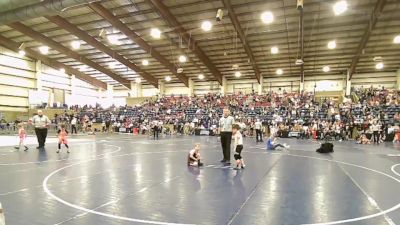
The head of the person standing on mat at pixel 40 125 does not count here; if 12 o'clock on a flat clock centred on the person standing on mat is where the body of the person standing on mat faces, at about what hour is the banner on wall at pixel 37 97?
The banner on wall is roughly at 6 o'clock from the person standing on mat.

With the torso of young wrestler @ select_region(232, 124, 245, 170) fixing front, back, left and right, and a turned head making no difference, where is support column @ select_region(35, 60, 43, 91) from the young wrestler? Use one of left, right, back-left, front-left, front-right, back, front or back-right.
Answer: front-right

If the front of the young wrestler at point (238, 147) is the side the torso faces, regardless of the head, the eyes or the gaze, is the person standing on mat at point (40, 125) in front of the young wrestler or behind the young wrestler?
in front

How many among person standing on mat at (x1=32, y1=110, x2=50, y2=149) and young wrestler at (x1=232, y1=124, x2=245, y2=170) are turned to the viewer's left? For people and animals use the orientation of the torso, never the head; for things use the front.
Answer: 1

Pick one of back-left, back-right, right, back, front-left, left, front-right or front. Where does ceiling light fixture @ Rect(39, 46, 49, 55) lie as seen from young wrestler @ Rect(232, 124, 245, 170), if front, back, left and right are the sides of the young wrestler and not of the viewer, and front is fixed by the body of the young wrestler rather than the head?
front-right

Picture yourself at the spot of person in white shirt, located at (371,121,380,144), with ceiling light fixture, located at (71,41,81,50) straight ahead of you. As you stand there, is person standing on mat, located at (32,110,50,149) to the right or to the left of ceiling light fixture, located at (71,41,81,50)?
left

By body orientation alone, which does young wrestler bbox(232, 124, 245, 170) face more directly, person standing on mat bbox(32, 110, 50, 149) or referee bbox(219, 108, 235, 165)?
the person standing on mat

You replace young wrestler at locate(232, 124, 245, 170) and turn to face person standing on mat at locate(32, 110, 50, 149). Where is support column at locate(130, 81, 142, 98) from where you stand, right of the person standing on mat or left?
right

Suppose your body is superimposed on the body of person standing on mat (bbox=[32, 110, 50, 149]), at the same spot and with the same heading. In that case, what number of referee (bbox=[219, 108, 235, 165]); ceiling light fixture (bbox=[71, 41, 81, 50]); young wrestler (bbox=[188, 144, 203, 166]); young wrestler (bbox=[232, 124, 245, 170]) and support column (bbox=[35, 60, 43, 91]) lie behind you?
2

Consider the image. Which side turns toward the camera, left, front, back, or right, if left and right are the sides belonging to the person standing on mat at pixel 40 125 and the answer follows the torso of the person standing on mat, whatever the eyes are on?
front

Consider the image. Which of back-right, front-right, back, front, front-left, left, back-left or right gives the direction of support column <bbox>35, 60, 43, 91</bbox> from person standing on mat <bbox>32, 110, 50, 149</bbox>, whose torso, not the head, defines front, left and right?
back

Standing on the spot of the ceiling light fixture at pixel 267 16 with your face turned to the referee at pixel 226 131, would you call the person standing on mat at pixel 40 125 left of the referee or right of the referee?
right

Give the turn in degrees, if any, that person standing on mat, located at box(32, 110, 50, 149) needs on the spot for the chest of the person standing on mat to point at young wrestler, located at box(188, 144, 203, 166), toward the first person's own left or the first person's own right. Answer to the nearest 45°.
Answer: approximately 45° to the first person's own left

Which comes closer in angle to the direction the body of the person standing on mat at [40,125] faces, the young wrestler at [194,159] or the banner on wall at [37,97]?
the young wrestler

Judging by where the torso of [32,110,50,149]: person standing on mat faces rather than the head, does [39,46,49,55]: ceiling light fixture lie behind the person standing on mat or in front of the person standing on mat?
behind
